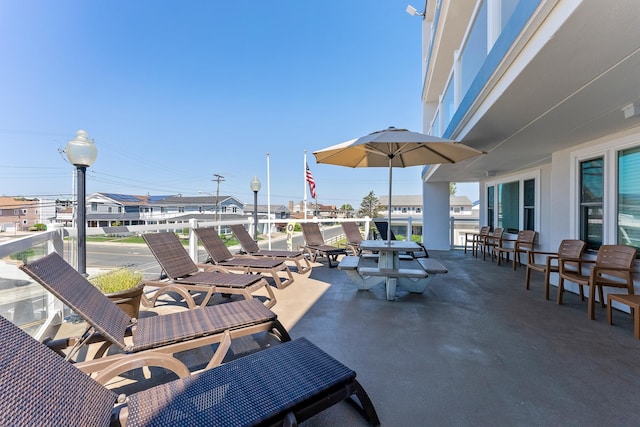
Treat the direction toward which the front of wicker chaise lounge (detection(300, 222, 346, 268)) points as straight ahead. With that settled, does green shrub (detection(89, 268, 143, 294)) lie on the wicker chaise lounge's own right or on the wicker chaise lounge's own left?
on the wicker chaise lounge's own right

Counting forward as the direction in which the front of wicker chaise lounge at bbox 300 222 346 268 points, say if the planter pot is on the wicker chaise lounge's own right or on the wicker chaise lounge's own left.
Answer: on the wicker chaise lounge's own right

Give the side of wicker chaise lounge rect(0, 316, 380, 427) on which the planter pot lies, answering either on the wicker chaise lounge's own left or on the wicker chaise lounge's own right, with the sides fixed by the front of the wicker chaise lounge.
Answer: on the wicker chaise lounge's own left

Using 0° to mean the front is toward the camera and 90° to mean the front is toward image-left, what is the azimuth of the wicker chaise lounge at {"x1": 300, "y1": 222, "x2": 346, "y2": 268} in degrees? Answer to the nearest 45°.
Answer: approximately 315°

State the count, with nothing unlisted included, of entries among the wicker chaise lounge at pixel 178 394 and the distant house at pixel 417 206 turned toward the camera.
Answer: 1
